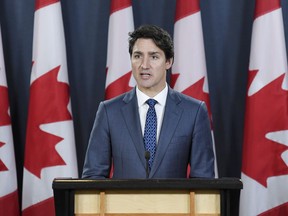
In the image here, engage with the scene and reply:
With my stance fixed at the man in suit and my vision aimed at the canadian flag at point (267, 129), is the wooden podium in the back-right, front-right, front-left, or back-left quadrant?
back-right

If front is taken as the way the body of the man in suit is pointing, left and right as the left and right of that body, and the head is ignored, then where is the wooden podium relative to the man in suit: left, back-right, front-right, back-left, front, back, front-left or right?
front

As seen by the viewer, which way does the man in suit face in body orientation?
toward the camera

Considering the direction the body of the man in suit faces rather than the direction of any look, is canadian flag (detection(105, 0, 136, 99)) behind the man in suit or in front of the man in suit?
behind

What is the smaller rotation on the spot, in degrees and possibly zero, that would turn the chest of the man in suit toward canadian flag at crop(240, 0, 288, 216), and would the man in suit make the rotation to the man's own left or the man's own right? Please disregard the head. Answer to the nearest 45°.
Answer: approximately 135° to the man's own left

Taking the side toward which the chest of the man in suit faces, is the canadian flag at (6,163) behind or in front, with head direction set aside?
behind
